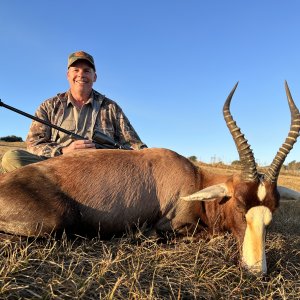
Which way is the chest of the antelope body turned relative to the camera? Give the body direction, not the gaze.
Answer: to the viewer's right

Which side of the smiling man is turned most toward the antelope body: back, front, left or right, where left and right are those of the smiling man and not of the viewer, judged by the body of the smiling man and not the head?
front

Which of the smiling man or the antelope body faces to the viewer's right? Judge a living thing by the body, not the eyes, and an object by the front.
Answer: the antelope body

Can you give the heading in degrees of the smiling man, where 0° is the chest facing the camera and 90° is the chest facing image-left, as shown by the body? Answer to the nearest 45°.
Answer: approximately 0°

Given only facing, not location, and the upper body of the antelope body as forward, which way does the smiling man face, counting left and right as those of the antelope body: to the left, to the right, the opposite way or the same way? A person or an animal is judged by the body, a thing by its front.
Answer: to the right

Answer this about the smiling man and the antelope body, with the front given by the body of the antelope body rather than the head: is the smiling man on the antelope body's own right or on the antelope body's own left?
on the antelope body's own left

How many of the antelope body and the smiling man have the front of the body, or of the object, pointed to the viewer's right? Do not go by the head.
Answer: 1
